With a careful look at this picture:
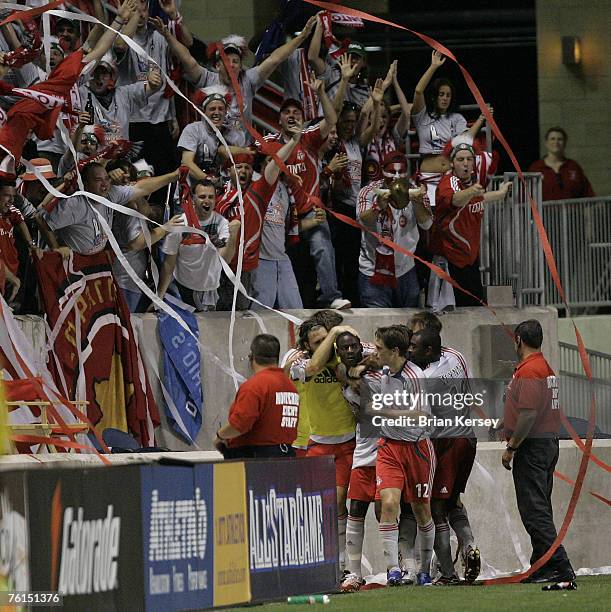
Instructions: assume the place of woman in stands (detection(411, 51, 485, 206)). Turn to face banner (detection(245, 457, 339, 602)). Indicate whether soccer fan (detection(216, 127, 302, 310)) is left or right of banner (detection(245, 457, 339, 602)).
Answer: right

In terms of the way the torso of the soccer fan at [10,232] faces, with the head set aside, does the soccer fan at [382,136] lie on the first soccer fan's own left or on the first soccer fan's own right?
on the first soccer fan's own left

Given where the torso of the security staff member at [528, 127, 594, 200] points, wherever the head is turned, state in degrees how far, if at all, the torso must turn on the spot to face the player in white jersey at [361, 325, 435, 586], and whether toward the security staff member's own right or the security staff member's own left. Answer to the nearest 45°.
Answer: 0° — they already face them

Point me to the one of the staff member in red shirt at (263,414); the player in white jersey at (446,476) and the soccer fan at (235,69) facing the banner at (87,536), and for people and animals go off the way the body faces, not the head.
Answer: the soccer fan at (235,69)

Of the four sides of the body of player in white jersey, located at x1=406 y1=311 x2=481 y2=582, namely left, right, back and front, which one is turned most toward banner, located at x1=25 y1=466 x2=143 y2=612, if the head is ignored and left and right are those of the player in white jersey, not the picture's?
left
